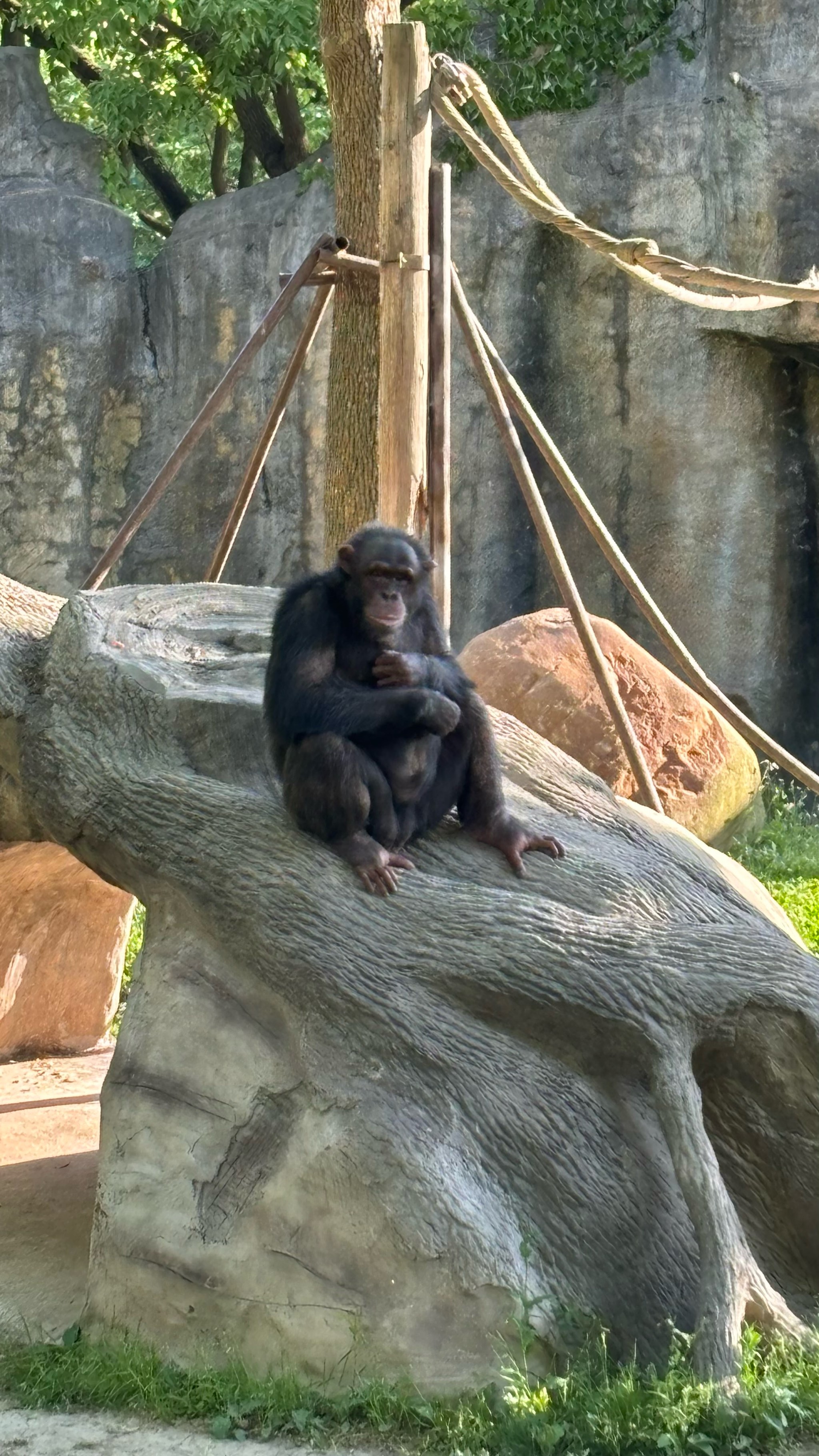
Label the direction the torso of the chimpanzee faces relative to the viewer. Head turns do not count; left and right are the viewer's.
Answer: facing the viewer and to the right of the viewer

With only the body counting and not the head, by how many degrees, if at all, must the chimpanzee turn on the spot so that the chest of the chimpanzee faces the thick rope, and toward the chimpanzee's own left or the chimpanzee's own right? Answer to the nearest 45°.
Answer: approximately 135° to the chimpanzee's own left

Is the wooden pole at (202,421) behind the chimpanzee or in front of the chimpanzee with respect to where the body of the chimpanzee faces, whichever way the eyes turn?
behind

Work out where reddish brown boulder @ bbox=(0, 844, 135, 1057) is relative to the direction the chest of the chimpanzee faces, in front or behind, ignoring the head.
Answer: behind

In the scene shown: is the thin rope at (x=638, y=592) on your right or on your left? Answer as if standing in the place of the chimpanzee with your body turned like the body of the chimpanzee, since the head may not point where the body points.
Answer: on your left

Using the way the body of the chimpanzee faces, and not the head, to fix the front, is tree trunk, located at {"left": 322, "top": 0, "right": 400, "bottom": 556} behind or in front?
behind

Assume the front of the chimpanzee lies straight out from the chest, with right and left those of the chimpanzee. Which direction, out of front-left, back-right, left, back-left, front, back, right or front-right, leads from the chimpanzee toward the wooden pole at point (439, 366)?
back-left

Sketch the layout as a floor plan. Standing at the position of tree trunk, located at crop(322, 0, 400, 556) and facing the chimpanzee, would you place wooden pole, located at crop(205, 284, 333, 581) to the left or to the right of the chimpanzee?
right
